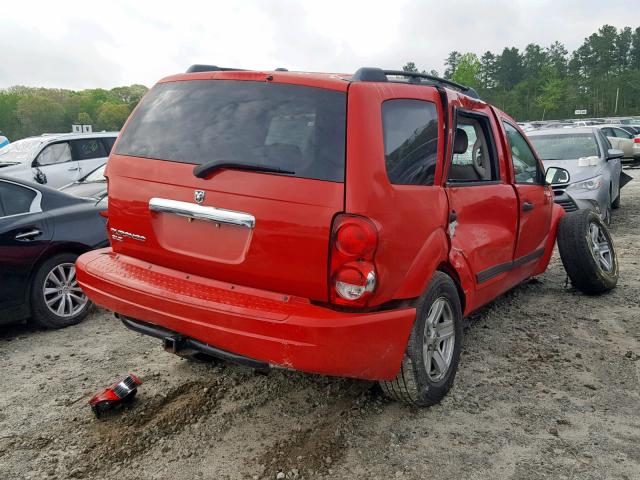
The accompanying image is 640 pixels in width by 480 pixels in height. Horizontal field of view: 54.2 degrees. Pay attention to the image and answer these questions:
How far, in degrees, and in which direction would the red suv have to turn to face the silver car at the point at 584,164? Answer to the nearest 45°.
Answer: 0° — it already faces it

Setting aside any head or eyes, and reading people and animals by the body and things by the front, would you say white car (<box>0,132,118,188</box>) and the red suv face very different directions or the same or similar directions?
very different directions

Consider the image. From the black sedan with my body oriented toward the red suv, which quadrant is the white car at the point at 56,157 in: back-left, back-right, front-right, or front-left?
back-left

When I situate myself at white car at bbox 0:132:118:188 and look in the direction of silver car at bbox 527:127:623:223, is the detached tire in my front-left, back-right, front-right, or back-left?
front-right

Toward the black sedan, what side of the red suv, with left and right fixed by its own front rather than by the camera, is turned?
left

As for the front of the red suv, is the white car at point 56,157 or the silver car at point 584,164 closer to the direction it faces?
the silver car

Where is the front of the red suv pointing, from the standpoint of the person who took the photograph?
facing away from the viewer and to the right of the viewer

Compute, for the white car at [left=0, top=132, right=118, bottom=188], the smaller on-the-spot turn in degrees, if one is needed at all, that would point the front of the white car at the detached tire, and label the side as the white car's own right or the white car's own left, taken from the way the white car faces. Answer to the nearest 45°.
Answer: approximately 90° to the white car's own left

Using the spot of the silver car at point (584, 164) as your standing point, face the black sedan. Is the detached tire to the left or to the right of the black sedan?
left
